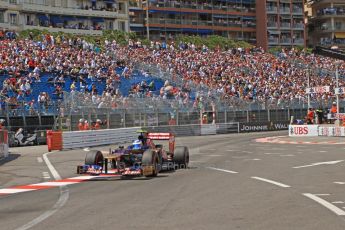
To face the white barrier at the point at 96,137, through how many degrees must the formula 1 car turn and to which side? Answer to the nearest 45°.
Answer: approximately 135° to its right

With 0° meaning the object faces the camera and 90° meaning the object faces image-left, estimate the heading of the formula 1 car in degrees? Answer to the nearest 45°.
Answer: approximately 45°

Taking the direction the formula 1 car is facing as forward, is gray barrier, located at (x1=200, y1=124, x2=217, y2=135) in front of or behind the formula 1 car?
behind

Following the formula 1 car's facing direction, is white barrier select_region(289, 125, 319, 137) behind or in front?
behind

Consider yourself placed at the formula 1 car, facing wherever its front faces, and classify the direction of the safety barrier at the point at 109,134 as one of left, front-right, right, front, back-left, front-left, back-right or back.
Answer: back-right

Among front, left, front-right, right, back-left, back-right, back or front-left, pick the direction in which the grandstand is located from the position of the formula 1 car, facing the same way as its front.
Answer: back-right

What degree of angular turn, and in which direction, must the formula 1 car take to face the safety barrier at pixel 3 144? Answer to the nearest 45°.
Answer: approximately 90° to its right
